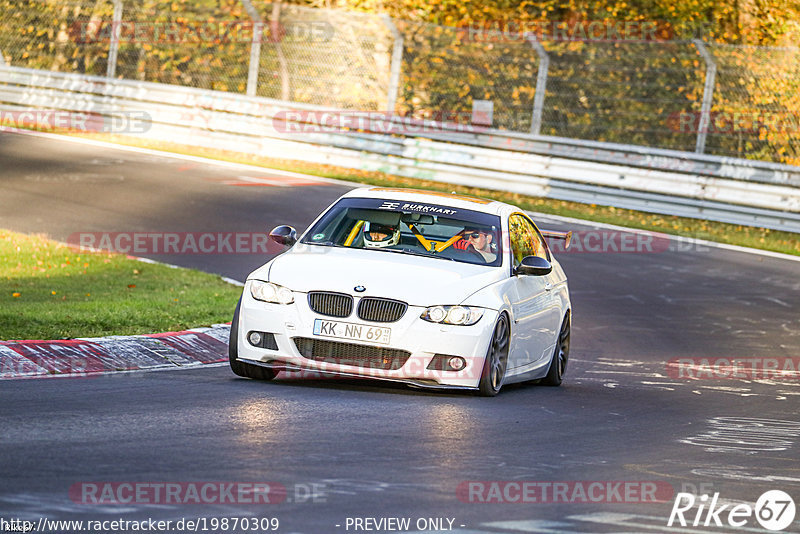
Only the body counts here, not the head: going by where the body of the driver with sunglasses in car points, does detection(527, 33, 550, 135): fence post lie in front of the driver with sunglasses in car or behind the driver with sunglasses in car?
behind

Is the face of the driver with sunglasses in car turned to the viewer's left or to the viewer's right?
to the viewer's left

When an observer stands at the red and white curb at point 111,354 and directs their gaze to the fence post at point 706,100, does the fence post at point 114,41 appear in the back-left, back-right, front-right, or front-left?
front-left

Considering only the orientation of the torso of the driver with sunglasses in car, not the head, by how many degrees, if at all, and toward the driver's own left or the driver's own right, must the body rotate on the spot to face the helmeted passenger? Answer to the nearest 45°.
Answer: approximately 45° to the driver's own right

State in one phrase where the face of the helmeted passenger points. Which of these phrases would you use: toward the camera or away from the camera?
toward the camera

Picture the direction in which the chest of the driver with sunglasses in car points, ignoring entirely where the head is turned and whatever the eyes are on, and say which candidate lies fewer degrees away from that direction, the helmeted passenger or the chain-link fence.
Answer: the helmeted passenger

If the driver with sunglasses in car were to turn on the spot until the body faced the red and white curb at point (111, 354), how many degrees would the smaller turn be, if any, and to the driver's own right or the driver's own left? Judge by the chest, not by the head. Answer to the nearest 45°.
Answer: approximately 45° to the driver's own right

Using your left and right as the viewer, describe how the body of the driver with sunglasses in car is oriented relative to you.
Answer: facing the viewer and to the left of the viewer

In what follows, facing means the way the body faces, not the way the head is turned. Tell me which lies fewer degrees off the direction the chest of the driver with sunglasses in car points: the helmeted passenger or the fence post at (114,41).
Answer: the helmeted passenger

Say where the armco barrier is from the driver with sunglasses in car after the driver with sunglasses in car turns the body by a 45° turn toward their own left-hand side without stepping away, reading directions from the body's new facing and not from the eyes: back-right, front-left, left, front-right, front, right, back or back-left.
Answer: back

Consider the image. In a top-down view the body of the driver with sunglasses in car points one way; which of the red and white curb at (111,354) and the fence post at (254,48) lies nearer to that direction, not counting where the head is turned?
the red and white curb

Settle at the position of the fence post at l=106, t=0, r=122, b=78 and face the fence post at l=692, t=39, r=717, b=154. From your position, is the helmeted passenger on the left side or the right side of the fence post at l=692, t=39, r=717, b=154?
right

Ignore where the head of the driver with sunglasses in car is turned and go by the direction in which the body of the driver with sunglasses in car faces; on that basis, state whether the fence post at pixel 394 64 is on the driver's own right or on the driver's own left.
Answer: on the driver's own right

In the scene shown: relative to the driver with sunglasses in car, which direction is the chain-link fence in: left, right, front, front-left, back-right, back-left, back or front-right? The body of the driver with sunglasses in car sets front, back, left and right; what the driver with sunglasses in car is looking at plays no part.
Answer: back-right
